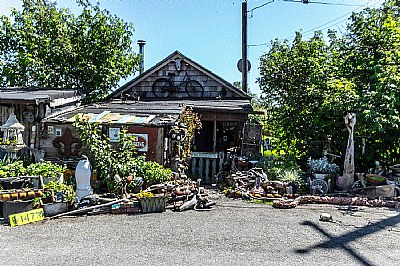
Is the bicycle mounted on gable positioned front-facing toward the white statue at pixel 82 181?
no

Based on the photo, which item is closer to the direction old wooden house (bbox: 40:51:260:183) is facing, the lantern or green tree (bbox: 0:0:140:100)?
the lantern

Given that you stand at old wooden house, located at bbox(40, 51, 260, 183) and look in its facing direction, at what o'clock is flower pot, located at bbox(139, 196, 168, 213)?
The flower pot is roughly at 12 o'clock from the old wooden house.

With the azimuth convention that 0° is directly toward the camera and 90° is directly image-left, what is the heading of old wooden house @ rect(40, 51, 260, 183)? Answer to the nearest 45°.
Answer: approximately 0°

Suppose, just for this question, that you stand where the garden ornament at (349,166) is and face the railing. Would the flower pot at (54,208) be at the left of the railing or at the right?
left

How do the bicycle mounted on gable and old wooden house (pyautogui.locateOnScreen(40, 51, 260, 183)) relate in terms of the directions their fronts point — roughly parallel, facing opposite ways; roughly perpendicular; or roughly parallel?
roughly perpendicular

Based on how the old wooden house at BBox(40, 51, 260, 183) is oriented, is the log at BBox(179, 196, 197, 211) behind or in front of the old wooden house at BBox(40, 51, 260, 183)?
in front

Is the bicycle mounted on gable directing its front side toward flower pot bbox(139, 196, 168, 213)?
no

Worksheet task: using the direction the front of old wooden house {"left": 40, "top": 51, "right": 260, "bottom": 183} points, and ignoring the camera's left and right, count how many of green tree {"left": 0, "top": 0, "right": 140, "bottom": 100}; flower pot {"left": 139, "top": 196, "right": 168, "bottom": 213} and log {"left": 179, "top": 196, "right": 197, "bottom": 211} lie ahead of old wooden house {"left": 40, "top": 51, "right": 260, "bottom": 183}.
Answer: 2
